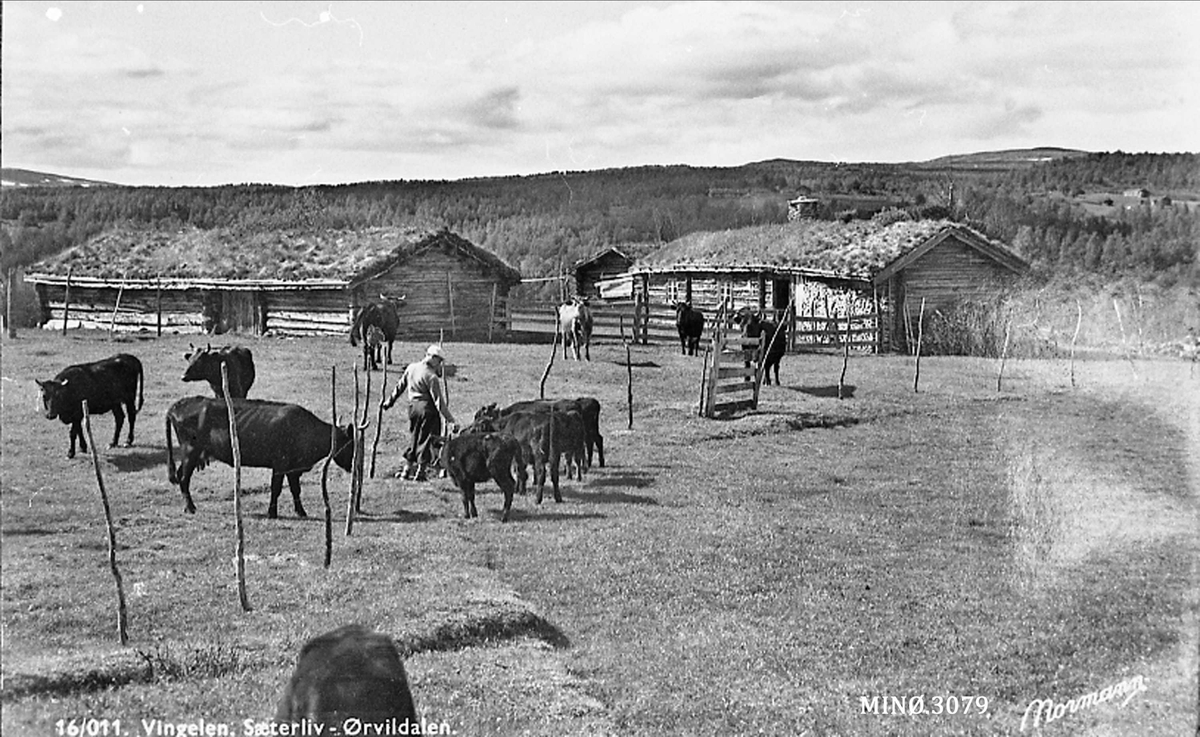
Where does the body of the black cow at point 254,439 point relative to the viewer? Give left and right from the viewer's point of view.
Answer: facing to the right of the viewer

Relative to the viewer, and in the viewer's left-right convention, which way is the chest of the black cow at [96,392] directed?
facing the viewer and to the left of the viewer

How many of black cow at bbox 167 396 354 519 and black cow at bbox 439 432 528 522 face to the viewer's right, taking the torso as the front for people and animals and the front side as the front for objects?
1

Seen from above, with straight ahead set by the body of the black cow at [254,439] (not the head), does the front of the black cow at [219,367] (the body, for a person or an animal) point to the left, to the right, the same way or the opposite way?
the opposite way

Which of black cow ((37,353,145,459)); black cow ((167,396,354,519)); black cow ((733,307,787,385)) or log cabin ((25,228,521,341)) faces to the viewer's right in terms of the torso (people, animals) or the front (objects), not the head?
black cow ((167,396,354,519))

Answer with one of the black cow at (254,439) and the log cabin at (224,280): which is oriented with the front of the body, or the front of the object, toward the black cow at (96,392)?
the log cabin

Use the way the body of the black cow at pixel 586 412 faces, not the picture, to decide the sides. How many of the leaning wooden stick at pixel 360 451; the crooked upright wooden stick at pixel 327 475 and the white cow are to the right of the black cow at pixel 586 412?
1

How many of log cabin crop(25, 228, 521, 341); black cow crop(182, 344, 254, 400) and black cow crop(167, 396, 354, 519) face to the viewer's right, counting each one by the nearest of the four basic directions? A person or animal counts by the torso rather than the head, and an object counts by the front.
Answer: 1

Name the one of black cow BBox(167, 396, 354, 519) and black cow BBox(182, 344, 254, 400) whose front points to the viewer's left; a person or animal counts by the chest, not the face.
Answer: black cow BBox(182, 344, 254, 400)

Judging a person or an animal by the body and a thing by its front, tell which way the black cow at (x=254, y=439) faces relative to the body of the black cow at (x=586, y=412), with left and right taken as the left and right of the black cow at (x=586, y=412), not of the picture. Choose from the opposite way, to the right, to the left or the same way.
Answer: the opposite way

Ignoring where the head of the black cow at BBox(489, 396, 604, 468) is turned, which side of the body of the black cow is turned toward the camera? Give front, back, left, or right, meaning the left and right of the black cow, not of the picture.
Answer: left

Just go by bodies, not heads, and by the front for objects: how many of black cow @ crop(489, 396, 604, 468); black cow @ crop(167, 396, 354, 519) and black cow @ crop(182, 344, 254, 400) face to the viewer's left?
2

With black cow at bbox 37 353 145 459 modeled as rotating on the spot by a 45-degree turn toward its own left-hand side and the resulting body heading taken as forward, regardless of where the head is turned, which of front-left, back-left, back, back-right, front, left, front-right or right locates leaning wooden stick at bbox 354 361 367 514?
left

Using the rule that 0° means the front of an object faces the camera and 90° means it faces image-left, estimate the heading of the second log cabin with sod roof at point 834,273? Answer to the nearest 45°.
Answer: approximately 45°

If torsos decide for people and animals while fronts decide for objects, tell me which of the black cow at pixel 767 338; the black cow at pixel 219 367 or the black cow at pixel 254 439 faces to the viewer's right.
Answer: the black cow at pixel 254 439

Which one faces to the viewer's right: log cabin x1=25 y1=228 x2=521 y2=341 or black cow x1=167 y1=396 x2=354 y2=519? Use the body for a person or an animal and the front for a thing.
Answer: the black cow

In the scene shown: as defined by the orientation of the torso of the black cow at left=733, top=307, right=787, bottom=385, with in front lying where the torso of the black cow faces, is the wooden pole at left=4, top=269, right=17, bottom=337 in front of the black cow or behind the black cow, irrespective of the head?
in front

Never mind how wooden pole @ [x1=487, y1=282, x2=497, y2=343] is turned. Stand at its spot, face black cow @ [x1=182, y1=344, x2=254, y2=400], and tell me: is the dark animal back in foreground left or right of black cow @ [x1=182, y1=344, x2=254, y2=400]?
left
